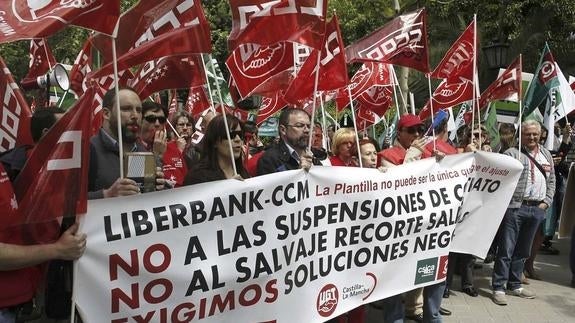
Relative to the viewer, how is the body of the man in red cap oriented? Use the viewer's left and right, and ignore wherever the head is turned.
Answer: facing the viewer and to the right of the viewer

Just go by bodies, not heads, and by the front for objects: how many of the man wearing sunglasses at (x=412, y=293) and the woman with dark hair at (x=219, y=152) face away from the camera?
0

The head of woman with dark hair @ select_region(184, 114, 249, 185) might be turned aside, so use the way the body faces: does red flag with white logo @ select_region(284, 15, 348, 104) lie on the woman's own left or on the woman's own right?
on the woman's own left

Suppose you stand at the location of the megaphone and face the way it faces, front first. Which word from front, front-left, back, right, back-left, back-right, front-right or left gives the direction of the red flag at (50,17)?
front-right

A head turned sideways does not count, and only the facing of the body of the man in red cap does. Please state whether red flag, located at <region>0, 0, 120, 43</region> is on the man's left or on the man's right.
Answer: on the man's right

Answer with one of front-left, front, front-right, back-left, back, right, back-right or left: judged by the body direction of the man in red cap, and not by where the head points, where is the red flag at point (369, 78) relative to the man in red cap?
back-left

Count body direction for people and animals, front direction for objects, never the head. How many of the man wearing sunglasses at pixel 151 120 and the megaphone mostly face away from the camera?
0
